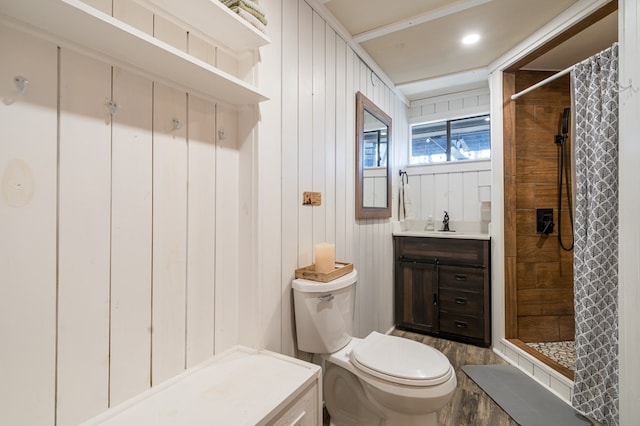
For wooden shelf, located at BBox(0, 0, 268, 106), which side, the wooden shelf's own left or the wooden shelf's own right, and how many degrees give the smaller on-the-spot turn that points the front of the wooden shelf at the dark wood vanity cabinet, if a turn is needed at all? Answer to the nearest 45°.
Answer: approximately 45° to the wooden shelf's own left

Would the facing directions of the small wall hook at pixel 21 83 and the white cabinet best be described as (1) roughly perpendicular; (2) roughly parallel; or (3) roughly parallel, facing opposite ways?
roughly parallel

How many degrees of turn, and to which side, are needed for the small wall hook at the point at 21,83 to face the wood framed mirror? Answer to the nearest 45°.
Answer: approximately 45° to its left

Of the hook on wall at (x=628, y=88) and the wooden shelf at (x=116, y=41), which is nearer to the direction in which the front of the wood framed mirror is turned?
the hook on wall

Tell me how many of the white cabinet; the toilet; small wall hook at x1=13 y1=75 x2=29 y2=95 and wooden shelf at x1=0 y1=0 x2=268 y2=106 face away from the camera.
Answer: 0

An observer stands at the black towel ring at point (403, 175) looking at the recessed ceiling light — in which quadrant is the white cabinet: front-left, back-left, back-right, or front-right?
front-right

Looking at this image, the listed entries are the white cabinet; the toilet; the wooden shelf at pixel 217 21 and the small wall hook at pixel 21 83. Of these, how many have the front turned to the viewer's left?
0

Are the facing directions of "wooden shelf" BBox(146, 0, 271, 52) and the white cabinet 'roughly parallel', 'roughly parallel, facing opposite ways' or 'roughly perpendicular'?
roughly parallel

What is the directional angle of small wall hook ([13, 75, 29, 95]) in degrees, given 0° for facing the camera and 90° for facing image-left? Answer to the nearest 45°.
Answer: approximately 315°

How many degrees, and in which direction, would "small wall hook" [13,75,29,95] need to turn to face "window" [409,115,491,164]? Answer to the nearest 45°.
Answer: approximately 45° to its left

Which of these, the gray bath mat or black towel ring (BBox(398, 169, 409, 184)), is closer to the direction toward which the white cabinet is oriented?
the gray bath mat

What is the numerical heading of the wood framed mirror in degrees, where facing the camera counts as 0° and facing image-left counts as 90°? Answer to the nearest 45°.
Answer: approximately 315°

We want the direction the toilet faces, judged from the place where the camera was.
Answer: facing the viewer and to the right of the viewer

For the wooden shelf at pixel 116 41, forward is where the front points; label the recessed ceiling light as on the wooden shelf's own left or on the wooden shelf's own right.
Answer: on the wooden shelf's own left

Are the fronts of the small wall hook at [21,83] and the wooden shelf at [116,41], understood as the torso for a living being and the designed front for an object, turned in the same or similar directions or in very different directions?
same or similar directions

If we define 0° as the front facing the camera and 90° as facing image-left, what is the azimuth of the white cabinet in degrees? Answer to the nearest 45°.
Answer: approximately 315°
